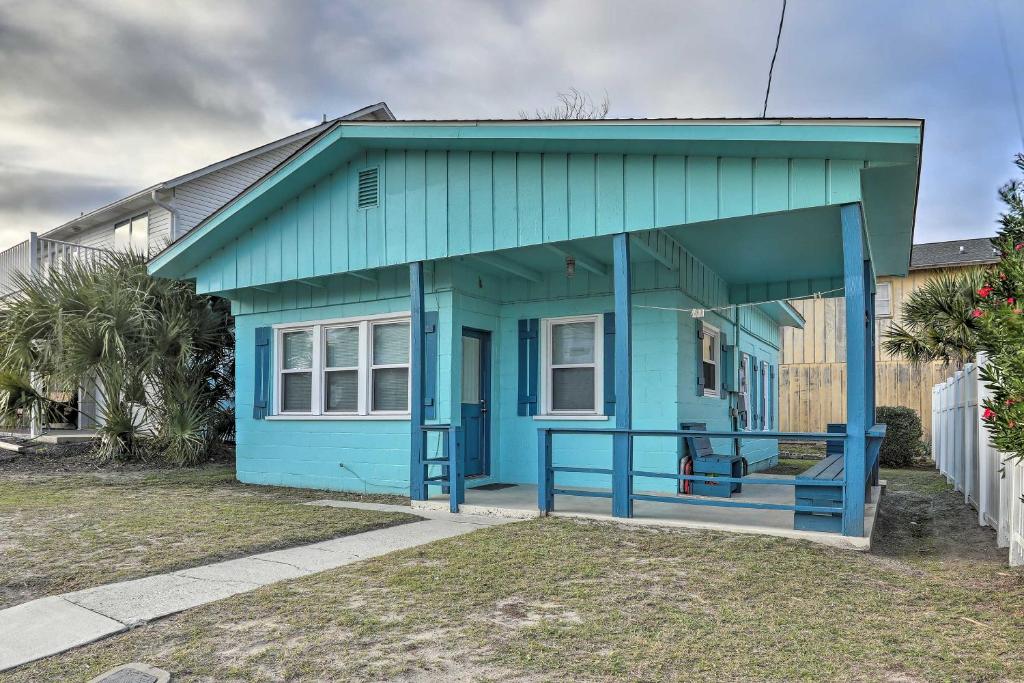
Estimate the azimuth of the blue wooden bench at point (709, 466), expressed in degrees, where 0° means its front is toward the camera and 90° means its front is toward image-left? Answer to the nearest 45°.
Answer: approximately 315°

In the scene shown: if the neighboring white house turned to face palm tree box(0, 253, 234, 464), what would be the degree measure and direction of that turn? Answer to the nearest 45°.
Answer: approximately 45° to its left

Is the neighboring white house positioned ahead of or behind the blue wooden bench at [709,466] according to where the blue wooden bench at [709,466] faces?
behind

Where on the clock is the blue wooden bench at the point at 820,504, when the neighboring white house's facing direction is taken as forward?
The blue wooden bench is roughly at 10 o'clock from the neighboring white house.

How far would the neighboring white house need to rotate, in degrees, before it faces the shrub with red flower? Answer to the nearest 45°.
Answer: approximately 45° to its left

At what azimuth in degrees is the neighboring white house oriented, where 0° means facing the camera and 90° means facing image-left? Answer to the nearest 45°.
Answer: approximately 45°
